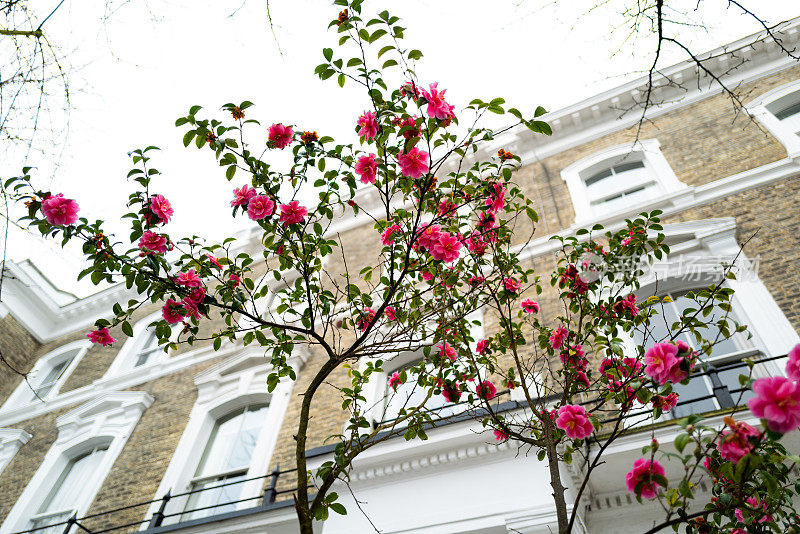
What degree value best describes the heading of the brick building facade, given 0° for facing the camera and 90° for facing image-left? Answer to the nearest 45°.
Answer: approximately 45°

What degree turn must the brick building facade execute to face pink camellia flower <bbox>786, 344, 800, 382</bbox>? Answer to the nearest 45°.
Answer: approximately 45° to its left
